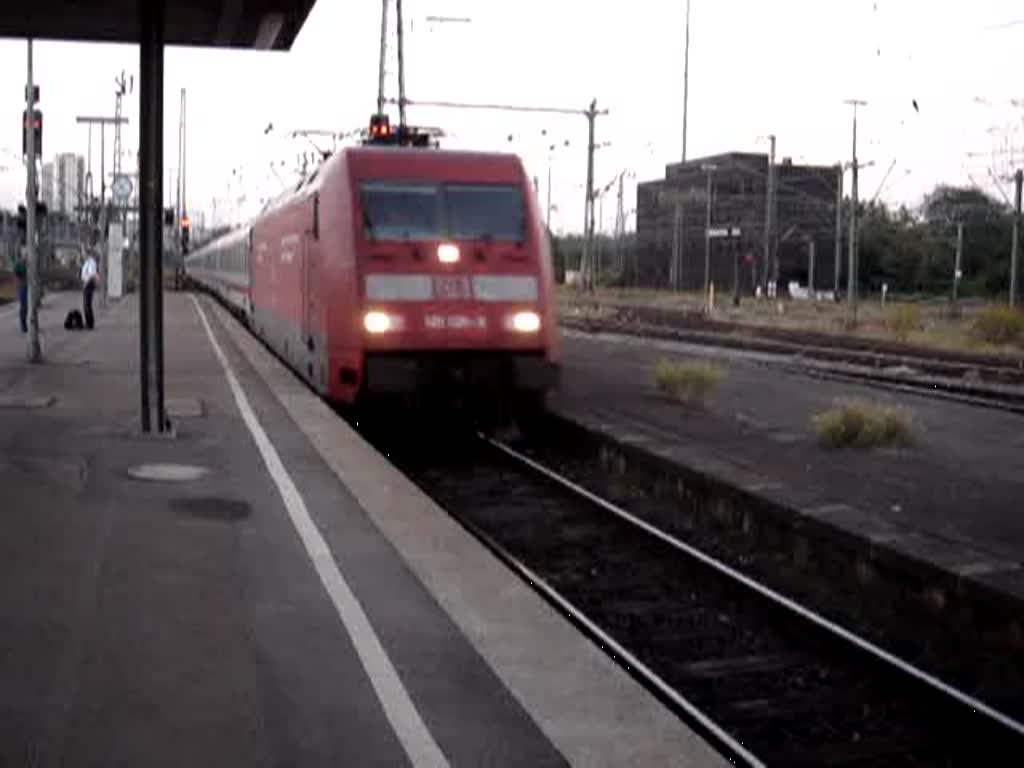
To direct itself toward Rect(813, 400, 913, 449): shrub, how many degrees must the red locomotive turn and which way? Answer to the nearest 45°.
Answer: approximately 90° to its left

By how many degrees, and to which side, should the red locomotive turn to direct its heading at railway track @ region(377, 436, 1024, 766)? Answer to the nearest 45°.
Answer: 0° — it already faces it

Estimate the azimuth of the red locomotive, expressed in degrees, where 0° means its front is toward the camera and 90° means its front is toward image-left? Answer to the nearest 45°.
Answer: approximately 0°

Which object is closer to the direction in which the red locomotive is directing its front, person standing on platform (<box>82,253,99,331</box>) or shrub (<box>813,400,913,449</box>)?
the shrub

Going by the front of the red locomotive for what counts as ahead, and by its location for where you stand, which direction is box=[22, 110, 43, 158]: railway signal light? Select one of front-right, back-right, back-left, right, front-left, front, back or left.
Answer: back-right

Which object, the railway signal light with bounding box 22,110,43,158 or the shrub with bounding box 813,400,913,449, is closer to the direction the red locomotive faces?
the shrub

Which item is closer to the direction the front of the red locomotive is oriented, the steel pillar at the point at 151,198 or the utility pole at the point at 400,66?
the steel pillar

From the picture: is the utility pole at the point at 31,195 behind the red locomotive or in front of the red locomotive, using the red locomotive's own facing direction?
behind

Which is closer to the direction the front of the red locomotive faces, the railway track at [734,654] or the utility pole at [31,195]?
the railway track

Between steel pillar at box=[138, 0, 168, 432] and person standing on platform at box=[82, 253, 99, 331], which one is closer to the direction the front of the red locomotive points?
the steel pillar
